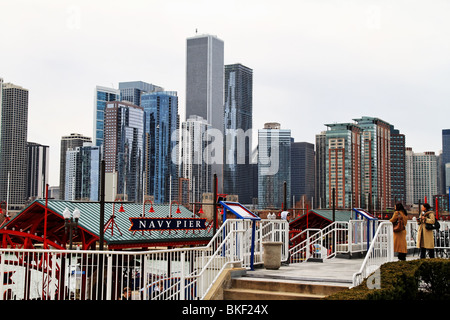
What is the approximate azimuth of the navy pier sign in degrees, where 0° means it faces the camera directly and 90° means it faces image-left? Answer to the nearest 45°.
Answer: approximately 0°

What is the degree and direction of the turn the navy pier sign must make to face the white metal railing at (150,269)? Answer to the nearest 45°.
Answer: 0° — it already faces it

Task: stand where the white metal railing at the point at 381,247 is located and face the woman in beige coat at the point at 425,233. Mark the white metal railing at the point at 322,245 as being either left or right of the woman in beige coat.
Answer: left

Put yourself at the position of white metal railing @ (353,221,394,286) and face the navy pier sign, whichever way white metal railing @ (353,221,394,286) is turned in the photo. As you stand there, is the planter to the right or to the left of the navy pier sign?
left
